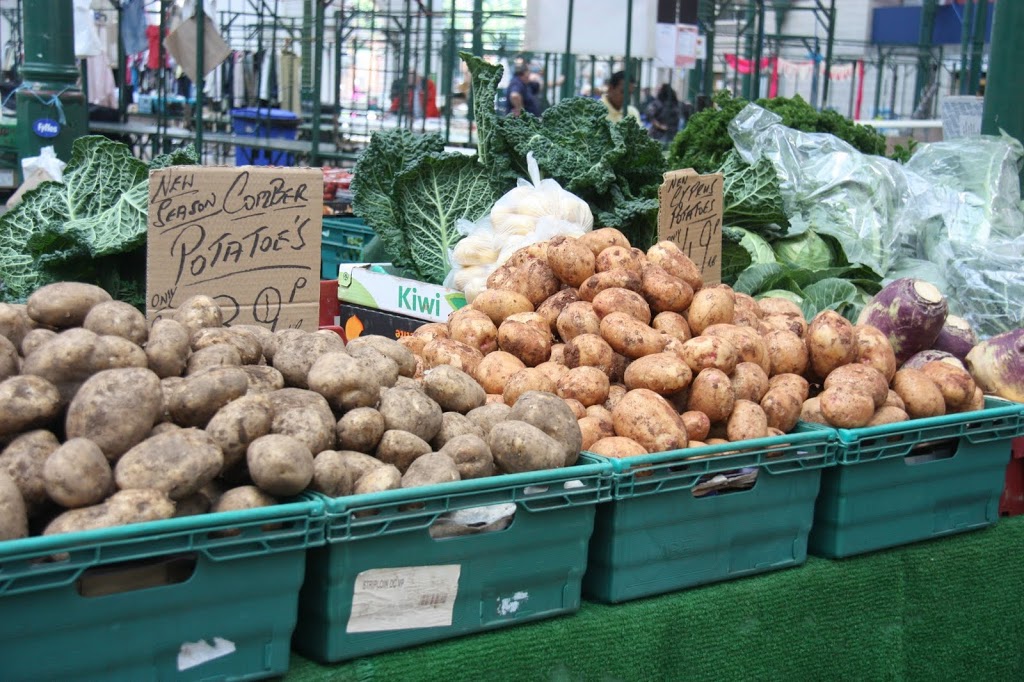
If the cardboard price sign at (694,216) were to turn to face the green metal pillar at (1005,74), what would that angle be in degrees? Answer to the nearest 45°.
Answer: approximately 135° to its left

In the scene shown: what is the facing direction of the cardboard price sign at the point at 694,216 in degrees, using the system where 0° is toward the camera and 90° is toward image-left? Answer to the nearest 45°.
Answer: approximately 0°

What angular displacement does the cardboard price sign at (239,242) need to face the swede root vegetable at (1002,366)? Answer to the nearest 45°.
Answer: approximately 90° to its left

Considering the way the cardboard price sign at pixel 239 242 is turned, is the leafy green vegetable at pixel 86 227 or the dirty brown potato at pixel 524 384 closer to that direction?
the dirty brown potato

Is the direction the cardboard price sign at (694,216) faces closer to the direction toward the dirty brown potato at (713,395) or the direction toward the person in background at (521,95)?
the dirty brown potato

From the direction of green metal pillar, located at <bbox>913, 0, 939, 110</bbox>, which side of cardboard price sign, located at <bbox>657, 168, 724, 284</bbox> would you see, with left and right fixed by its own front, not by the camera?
back

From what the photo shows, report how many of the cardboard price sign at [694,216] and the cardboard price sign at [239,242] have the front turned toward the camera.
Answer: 2

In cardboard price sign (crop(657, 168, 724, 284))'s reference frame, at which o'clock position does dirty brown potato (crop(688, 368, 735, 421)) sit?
The dirty brown potato is roughly at 12 o'clock from the cardboard price sign.
